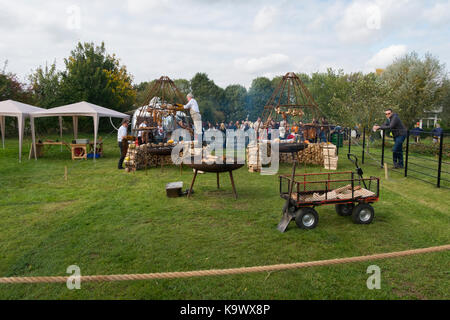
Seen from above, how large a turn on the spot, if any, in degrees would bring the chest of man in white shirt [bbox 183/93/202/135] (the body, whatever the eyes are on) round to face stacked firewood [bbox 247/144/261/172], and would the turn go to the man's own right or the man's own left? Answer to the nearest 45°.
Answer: approximately 135° to the man's own left

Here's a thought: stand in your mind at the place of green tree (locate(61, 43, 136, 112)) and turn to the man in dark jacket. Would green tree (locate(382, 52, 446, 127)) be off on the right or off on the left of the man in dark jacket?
left

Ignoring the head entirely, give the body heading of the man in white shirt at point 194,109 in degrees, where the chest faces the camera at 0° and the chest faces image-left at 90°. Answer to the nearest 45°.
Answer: approximately 90°

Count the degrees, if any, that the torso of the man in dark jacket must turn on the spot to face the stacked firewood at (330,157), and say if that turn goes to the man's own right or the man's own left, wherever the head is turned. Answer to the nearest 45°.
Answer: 0° — they already face it

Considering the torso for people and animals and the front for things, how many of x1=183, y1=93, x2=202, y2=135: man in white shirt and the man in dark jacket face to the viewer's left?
2

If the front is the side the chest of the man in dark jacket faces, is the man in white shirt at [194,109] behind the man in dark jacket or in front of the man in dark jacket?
in front

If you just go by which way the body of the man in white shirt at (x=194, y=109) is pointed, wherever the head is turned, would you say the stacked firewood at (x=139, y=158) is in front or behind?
in front

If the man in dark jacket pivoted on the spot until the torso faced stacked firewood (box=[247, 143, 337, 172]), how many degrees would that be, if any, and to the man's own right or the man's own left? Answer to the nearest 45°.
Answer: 0° — they already face it

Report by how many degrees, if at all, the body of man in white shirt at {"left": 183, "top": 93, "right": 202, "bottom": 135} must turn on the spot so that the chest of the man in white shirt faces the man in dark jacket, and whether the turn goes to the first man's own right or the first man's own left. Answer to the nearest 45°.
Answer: approximately 180°

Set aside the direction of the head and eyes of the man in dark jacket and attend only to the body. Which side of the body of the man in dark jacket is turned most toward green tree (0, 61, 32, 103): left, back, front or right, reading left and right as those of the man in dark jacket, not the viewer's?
front

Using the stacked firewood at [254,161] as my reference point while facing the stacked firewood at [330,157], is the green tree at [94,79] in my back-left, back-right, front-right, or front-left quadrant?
back-left

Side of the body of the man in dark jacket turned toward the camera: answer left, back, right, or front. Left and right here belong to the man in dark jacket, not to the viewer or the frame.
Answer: left

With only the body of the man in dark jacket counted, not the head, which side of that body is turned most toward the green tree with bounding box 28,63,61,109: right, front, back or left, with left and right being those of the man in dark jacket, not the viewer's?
front

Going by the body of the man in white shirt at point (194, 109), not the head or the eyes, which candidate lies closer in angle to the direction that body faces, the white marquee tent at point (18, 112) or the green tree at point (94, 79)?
the white marquee tent

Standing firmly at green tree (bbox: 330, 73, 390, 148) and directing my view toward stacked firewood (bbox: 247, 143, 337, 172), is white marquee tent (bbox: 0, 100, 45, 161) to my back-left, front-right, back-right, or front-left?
front-right
